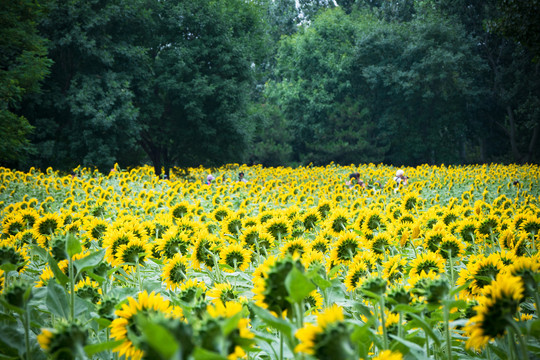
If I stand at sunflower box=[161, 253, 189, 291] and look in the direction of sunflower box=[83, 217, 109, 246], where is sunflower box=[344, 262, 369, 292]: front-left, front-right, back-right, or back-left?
back-right

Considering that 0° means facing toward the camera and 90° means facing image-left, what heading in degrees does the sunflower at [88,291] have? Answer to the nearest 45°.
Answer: approximately 180°

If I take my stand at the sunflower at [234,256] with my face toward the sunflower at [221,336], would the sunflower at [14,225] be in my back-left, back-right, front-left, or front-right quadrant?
back-right
